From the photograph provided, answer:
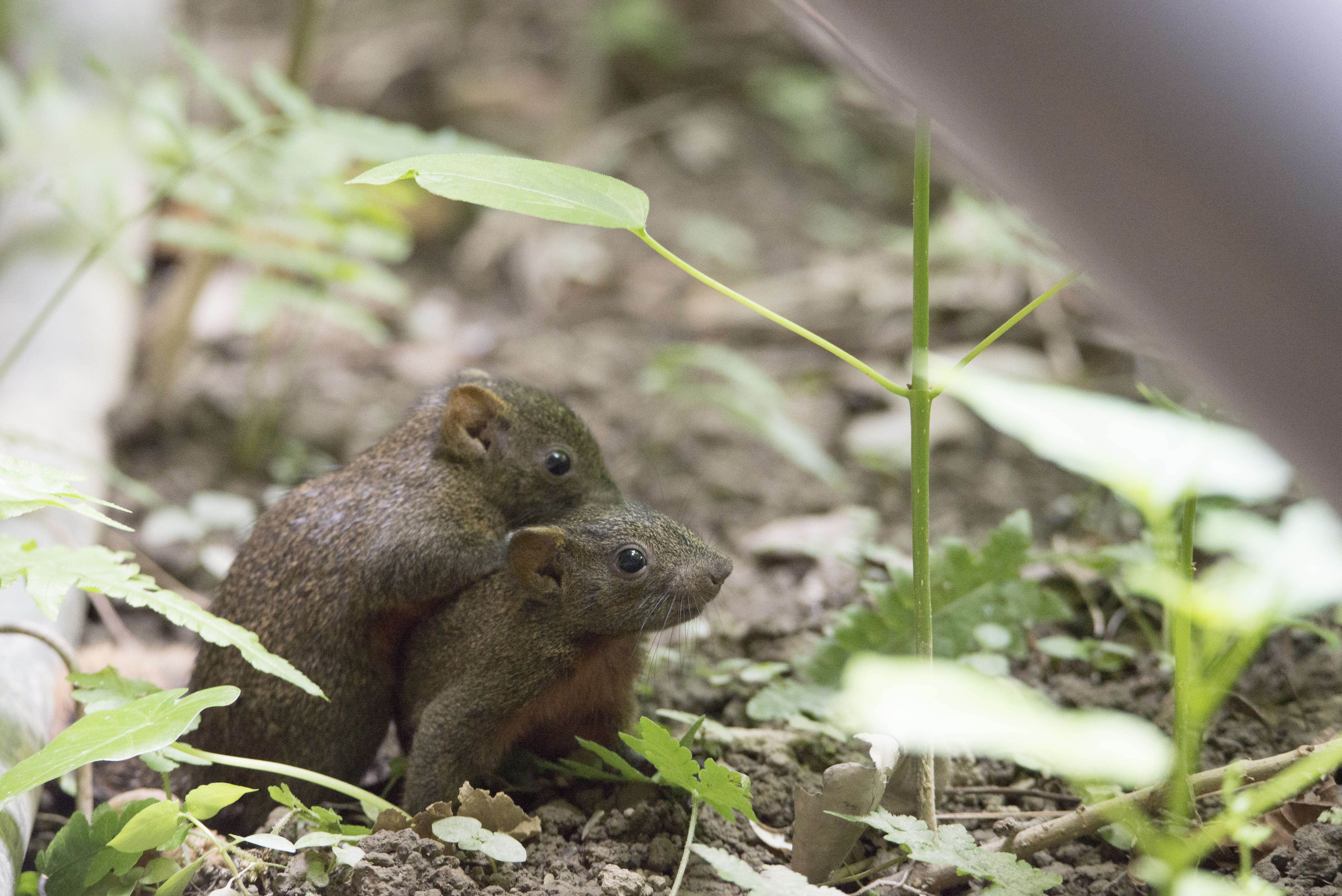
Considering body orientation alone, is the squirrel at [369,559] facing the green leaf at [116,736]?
no

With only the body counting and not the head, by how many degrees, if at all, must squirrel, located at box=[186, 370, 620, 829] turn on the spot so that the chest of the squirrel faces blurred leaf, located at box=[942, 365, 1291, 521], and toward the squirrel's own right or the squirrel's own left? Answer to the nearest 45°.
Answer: approximately 45° to the squirrel's own right

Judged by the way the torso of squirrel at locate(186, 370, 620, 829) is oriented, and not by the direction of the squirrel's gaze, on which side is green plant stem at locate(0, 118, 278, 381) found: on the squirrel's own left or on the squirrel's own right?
on the squirrel's own left

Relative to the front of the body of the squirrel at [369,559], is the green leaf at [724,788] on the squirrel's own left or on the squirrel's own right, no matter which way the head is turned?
on the squirrel's own right

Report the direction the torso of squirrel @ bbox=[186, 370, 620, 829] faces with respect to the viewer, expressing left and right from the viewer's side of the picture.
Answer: facing to the right of the viewer

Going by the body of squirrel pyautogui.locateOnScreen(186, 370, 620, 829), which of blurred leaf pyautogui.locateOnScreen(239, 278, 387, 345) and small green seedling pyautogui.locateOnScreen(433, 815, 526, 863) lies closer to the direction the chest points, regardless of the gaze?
the small green seedling

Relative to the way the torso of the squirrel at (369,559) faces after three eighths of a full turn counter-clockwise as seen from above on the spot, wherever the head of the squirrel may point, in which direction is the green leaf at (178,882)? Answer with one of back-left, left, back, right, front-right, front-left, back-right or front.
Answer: back-left

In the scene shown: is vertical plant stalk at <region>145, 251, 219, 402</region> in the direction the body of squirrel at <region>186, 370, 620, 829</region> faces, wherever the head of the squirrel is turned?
no

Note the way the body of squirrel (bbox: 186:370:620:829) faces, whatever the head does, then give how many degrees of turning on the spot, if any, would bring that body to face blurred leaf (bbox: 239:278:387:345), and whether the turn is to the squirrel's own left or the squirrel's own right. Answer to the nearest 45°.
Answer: approximately 90° to the squirrel's own left

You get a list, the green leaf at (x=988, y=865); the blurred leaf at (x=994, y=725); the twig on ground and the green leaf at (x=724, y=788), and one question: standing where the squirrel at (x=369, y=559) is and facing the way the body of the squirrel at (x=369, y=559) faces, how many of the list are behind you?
0

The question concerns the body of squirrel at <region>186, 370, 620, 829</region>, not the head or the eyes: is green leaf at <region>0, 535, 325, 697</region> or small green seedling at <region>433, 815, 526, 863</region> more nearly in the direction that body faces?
the small green seedling

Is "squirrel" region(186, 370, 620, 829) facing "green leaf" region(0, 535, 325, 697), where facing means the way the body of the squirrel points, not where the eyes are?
no

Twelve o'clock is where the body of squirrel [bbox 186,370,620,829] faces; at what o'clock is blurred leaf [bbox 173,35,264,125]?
The blurred leaf is roughly at 8 o'clock from the squirrel.

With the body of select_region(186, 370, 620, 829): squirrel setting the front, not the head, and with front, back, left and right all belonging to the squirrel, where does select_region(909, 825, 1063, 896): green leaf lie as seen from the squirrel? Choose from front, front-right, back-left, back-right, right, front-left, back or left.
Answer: front-right
